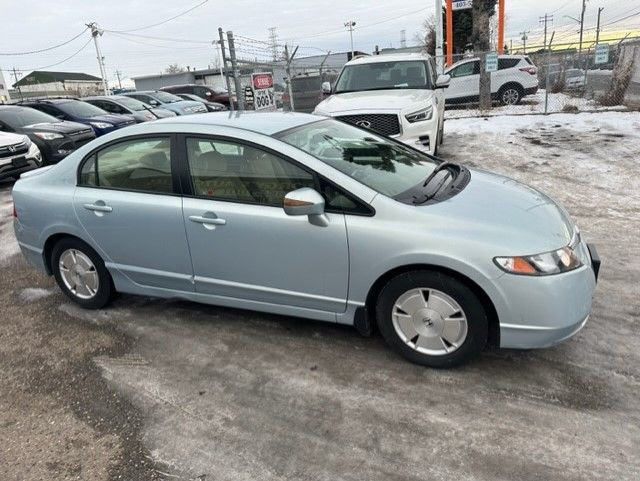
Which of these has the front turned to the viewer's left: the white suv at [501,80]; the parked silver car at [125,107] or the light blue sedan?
the white suv

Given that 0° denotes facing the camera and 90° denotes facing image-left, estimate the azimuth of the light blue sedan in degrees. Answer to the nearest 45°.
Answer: approximately 315°

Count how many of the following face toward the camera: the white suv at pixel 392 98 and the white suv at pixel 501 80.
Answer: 1

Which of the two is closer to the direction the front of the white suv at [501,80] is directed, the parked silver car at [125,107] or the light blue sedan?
the parked silver car

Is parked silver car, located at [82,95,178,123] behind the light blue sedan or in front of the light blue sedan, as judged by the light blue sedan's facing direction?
behind

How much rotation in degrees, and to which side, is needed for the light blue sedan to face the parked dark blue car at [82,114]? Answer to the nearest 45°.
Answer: approximately 180°

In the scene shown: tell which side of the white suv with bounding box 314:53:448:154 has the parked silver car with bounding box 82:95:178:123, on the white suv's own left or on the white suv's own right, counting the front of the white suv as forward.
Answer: on the white suv's own right

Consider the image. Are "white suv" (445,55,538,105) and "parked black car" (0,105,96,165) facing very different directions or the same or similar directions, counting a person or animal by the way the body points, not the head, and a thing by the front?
very different directions

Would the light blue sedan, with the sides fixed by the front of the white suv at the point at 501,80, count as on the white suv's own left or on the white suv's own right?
on the white suv's own left

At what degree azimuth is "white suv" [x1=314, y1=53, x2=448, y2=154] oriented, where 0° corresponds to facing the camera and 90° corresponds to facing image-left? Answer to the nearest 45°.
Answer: approximately 0°

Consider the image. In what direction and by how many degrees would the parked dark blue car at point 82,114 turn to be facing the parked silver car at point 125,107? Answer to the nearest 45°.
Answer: approximately 90° to its left
